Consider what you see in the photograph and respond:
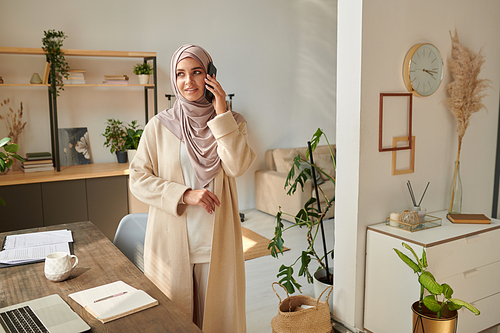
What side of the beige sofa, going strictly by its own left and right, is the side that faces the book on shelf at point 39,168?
right

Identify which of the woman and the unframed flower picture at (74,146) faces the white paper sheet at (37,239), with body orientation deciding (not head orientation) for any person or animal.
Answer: the unframed flower picture

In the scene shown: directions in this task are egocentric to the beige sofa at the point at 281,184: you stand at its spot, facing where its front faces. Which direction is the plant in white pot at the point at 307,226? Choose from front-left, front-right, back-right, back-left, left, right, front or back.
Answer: front-right

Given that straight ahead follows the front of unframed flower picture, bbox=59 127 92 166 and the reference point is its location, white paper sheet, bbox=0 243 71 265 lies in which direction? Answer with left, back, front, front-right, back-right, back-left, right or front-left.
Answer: front

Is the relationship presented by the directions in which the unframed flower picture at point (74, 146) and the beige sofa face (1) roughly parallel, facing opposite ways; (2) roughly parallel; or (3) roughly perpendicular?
roughly parallel

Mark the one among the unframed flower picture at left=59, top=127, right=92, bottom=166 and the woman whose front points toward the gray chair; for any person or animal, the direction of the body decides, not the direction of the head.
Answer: the unframed flower picture

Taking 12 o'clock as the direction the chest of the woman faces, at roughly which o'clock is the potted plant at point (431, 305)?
The potted plant is roughly at 9 o'clock from the woman.

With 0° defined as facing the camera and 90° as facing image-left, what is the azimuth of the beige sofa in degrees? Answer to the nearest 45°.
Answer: approximately 315°

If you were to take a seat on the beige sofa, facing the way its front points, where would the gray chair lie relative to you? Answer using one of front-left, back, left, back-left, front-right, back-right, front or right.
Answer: front-right

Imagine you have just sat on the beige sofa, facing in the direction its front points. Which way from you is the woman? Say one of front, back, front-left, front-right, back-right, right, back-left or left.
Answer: front-right

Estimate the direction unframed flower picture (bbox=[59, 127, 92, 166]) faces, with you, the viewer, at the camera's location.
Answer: facing the viewer

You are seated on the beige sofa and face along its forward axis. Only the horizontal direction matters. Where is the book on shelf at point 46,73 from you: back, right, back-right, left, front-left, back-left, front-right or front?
right

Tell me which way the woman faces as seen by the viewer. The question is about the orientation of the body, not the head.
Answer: toward the camera
